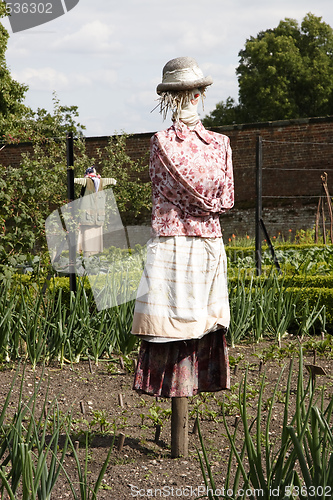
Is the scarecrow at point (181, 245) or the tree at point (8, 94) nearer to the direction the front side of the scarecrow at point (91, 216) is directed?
the scarecrow

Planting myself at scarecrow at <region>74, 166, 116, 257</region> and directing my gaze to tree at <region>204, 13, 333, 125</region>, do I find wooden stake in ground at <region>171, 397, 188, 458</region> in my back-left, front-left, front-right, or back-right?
back-right

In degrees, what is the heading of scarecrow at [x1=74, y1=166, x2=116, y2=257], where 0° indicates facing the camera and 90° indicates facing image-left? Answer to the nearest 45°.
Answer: approximately 0°

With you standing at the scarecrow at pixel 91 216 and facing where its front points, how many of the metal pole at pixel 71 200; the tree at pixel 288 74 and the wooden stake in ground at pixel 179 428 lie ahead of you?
2

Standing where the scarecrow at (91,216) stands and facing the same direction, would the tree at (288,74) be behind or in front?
behind

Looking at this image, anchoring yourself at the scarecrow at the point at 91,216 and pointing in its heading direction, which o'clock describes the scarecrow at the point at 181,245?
the scarecrow at the point at 181,245 is roughly at 12 o'clock from the scarecrow at the point at 91,216.

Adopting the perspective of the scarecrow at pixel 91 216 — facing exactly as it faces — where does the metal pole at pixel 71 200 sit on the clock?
The metal pole is roughly at 12 o'clock from the scarecrow.

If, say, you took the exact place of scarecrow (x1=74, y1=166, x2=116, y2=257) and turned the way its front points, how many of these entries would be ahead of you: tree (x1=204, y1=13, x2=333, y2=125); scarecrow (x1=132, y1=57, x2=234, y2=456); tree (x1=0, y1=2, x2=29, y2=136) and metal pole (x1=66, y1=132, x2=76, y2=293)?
2

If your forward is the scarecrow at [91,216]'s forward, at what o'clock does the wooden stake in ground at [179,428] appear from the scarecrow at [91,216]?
The wooden stake in ground is roughly at 12 o'clock from the scarecrow.

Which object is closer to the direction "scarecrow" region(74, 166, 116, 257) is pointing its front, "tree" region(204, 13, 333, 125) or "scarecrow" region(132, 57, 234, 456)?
the scarecrow
